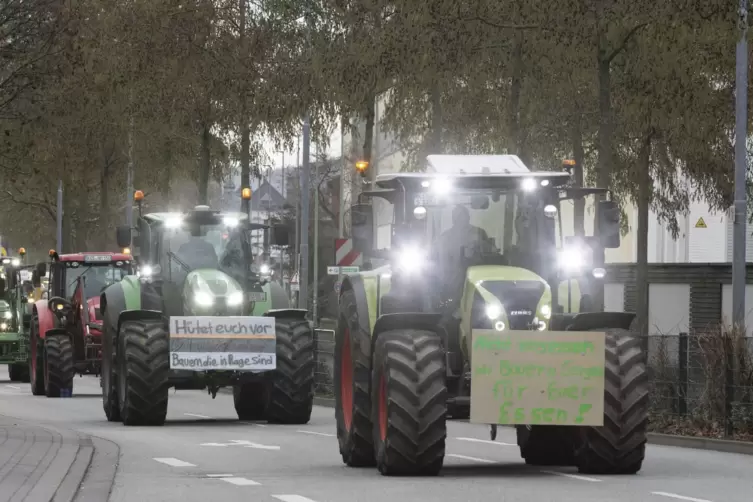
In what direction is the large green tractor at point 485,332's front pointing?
toward the camera

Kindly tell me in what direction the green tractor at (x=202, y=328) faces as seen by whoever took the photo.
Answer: facing the viewer

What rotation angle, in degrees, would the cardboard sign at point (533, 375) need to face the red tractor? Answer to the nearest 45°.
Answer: approximately 135° to its right

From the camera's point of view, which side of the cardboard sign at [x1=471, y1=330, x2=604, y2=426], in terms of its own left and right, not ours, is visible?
front

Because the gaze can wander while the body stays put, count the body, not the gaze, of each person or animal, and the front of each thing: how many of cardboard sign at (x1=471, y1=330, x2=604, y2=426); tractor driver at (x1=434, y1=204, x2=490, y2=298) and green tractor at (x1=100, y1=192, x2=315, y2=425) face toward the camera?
3

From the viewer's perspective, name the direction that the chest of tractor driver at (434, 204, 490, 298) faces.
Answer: toward the camera
